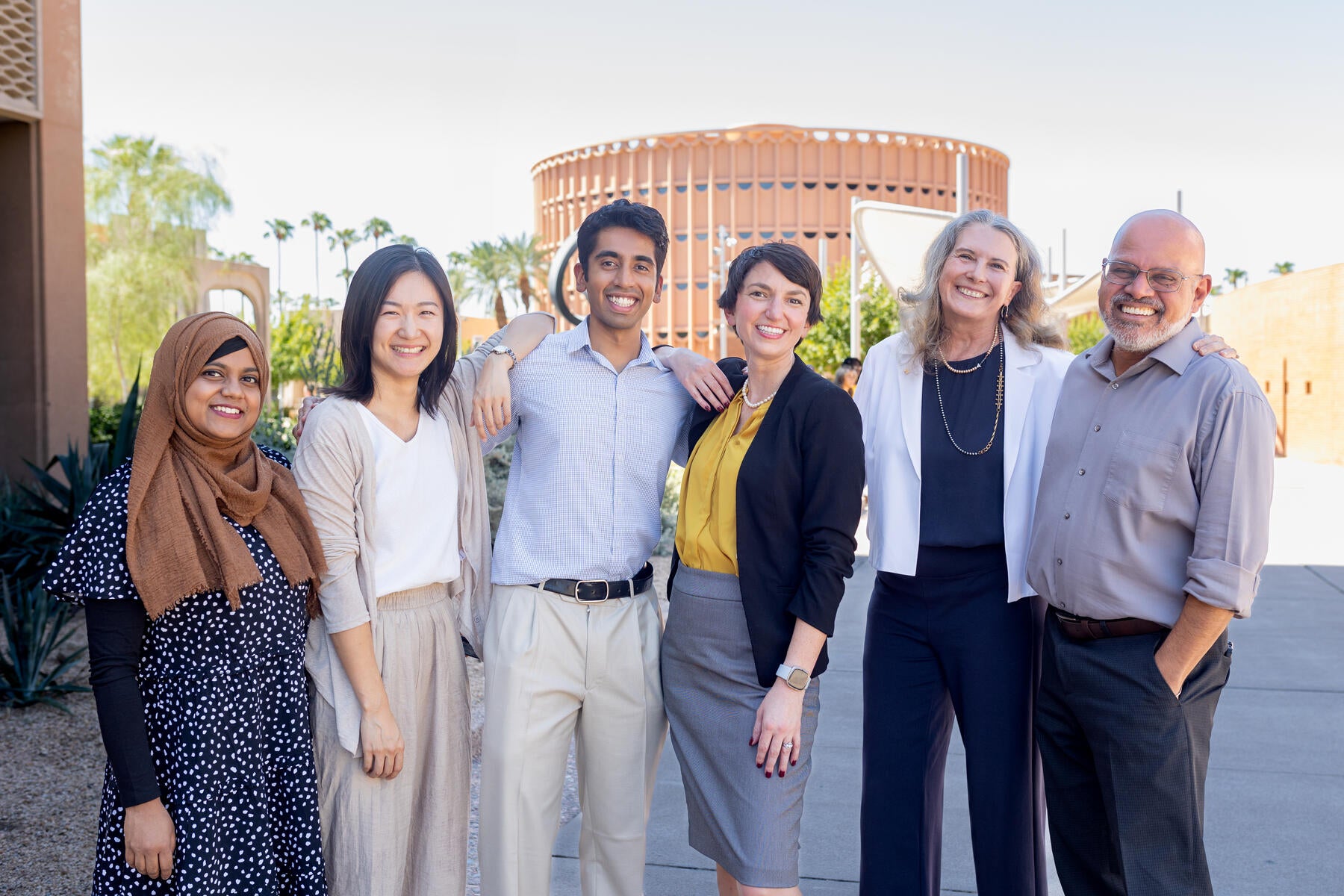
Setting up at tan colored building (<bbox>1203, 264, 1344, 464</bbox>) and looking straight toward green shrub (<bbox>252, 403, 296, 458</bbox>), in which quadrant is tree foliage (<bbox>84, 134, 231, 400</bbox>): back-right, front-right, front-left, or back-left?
front-right

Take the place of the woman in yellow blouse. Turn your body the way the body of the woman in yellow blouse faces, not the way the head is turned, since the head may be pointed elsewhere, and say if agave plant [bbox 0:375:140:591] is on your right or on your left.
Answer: on your right

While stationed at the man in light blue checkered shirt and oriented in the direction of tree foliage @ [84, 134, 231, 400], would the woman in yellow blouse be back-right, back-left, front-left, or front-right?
back-right

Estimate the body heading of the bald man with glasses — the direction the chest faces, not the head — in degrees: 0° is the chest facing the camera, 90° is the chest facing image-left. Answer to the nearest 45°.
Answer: approximately 45°

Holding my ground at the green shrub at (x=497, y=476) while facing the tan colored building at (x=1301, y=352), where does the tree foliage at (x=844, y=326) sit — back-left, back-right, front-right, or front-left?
front-left

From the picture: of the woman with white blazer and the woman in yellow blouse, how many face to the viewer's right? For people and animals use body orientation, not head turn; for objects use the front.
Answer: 0

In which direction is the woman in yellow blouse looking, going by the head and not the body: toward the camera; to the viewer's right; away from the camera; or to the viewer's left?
toward the camera

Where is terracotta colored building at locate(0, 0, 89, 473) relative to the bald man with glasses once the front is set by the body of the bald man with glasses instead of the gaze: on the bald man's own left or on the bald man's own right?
on the bald man's own right

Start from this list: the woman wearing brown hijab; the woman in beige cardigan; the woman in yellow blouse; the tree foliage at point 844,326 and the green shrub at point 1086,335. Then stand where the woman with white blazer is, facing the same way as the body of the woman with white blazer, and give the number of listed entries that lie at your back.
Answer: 2

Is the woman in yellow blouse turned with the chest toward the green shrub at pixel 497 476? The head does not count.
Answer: no

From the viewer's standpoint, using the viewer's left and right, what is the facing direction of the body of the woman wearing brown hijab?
facing the viewer and to the right of the viewer

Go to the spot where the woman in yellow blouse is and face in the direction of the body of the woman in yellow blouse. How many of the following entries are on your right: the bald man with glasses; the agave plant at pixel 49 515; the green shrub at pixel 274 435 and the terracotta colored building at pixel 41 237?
3

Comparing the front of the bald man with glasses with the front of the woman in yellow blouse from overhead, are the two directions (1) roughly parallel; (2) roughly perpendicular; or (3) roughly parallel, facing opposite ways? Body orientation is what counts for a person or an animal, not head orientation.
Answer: roughly parallel

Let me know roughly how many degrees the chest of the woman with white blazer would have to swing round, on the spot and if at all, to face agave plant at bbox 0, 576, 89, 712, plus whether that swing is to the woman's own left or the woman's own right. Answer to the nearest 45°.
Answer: approximately 90° to the woman's own right

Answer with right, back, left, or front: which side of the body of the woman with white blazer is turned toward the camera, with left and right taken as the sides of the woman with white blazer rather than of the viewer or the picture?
front

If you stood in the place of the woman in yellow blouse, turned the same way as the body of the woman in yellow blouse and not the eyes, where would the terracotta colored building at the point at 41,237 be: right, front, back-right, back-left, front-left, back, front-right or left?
right

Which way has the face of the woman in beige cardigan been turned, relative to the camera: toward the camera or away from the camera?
toward the camera

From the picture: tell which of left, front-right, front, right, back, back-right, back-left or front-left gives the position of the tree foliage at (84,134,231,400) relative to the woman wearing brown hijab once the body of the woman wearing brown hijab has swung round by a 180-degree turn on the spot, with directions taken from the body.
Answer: front-right

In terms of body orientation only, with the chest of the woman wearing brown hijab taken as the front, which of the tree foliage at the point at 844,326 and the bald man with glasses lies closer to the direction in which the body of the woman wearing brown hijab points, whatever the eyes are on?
the bald man with glasses

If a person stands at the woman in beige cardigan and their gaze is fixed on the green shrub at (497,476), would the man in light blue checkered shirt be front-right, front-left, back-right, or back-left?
front-right

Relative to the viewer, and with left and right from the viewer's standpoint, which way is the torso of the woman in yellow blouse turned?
facing the viewer and to the left of the viewer

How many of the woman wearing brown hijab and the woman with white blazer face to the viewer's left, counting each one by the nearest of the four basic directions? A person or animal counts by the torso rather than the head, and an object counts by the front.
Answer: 0

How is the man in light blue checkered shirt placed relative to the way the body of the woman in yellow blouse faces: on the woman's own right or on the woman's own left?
on the woman's own right
